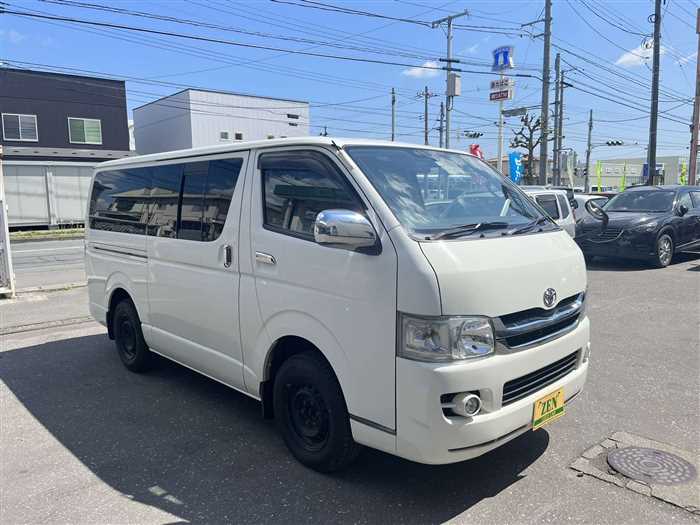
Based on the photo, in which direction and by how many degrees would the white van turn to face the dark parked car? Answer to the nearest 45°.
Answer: approximately 90° to its left

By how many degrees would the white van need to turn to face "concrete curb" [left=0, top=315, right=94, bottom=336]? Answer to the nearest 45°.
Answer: approximately 180°

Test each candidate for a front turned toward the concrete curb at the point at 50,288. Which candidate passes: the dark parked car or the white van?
the dark parked car

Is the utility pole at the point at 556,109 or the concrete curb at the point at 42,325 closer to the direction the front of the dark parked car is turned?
the concrete curb

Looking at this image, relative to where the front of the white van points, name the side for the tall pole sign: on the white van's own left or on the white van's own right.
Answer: on the white van's own left

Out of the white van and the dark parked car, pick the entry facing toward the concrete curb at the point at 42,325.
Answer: the dark parked car

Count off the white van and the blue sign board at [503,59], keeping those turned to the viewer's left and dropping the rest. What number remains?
0

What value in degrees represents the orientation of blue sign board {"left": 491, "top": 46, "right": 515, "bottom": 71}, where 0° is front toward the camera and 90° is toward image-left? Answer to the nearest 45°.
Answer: approximately 0°

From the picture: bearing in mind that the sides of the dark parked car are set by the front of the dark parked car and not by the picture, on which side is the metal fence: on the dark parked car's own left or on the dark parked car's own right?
on the dark parked car's own right

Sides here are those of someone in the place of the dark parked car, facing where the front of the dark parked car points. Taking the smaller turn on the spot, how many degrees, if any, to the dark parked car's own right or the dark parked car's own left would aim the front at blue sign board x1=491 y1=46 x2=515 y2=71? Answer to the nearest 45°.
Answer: approximately 90° to the dark parked car's own right

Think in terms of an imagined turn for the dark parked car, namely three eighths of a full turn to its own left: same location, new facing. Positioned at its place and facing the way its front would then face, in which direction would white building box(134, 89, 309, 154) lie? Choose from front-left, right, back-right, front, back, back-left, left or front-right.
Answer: back-left

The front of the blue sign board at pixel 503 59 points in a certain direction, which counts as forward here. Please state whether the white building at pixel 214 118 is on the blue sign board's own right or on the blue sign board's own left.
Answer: on the blue sign board's own right

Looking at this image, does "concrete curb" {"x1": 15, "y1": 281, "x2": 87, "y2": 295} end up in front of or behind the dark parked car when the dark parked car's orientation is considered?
in front

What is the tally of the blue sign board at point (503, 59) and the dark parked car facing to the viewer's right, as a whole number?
0
